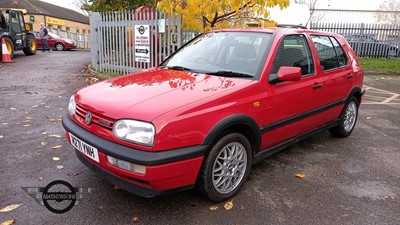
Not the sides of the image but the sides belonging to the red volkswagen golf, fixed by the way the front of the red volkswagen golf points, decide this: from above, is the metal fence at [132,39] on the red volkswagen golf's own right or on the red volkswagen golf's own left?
on the red volkswagen golf's own right

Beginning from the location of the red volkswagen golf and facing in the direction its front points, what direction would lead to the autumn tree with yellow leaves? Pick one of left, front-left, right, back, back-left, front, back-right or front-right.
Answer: back-right

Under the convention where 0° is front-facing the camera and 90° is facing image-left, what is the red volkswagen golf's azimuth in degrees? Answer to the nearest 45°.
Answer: approximately 45°

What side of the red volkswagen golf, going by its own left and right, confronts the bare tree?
back

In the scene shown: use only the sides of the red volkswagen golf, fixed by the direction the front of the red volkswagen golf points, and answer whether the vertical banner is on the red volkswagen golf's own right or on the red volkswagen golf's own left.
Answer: on the red volkswagen golf's own right

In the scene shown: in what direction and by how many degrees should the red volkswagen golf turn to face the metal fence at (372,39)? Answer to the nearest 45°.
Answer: approximately 180°
